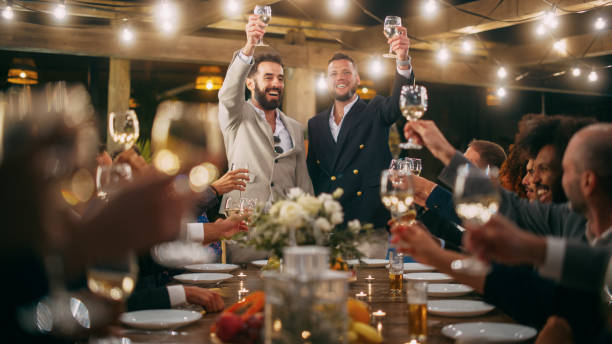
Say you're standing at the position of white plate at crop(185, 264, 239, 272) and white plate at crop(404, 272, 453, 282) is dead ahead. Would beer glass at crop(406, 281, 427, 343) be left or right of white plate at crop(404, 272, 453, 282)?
right

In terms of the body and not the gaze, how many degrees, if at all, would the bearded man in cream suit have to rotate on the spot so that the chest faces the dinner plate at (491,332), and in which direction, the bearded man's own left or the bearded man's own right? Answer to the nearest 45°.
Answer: approximately 45° to the bearded man's own right

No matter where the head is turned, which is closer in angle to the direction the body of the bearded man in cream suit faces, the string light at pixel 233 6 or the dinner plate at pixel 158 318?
the dinner plate

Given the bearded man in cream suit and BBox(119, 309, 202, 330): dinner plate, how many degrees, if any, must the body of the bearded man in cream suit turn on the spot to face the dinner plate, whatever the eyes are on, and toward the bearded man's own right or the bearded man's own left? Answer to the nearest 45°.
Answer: approximately 45° to the bearded man's own right

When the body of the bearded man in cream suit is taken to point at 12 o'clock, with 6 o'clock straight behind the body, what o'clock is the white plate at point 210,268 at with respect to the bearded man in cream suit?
The white plate is roughly at 2 o'clock from the bearded man in cream suit.

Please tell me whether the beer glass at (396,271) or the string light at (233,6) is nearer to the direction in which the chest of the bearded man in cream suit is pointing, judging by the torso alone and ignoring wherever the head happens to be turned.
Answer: the beer glass
